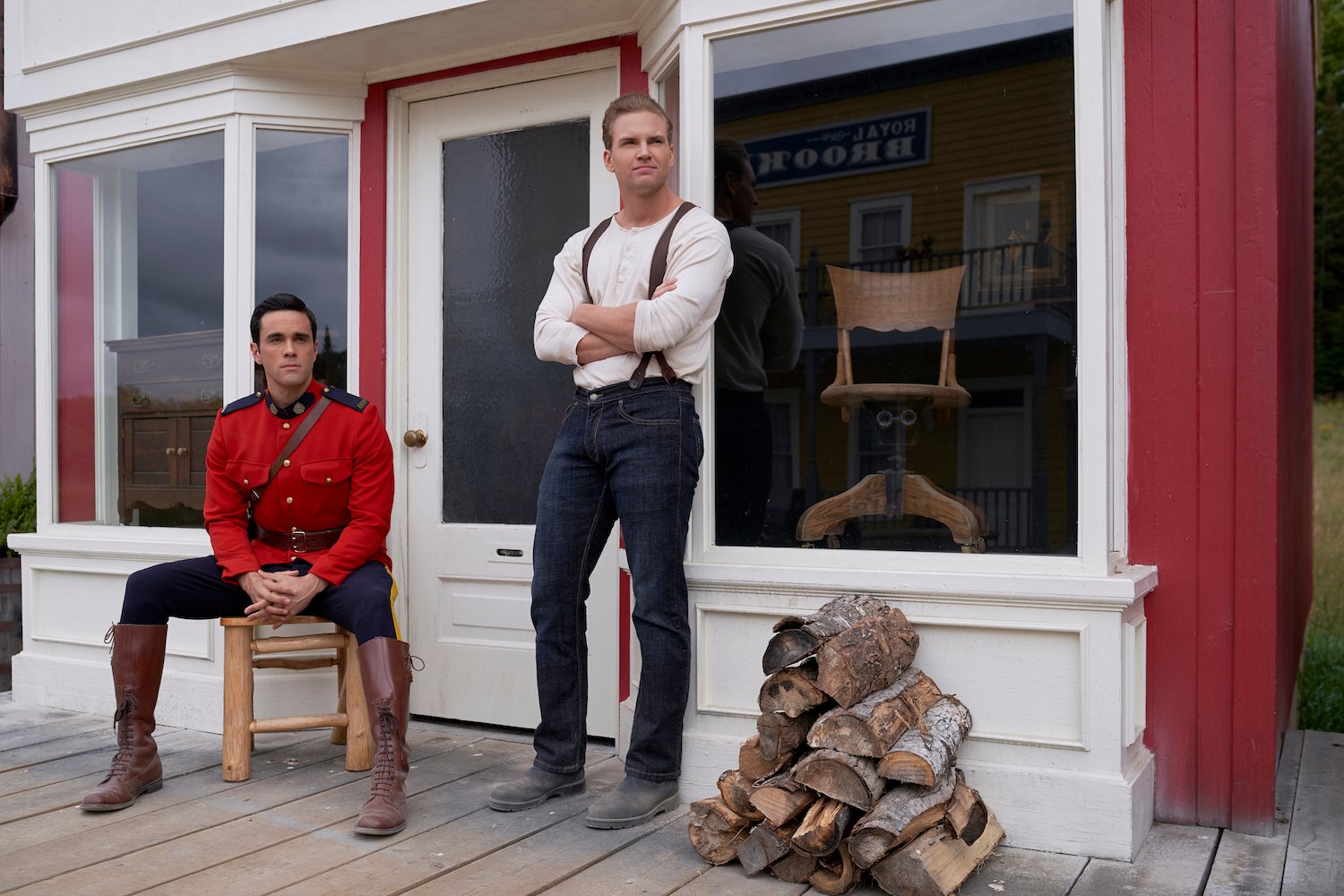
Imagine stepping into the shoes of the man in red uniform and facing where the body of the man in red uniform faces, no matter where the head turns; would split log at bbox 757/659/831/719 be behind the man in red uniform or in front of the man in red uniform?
in front

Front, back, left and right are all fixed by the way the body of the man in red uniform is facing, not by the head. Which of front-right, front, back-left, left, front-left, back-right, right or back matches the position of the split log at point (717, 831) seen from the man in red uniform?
front-left

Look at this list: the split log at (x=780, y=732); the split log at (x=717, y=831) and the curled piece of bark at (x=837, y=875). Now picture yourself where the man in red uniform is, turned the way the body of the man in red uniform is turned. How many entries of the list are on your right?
0

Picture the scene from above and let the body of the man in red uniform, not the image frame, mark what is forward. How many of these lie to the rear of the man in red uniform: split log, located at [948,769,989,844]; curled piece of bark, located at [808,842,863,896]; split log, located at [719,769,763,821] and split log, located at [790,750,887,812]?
0

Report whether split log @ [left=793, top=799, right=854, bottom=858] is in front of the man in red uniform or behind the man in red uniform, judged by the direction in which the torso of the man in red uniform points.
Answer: in front

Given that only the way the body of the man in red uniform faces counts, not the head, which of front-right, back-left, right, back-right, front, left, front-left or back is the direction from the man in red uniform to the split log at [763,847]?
front-left

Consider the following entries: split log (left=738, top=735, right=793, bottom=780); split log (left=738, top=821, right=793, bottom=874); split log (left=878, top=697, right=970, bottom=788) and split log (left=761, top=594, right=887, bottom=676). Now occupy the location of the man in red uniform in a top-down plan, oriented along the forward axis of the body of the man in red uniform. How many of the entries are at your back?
0

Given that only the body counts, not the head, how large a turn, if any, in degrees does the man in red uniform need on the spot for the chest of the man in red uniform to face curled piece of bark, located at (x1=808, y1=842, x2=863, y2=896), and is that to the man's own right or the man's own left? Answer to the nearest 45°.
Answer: approximately 45° to the man's own left

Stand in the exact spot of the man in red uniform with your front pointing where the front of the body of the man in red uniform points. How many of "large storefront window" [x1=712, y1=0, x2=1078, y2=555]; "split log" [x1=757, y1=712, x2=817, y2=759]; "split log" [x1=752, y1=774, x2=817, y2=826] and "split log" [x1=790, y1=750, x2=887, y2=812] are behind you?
0

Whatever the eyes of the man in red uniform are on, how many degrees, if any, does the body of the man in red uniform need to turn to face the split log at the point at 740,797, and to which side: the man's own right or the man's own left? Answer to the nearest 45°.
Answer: approximately 45° to the man's own left

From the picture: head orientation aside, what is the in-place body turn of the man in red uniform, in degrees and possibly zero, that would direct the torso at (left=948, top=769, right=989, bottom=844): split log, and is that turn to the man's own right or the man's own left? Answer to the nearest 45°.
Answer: approximately 45° to the man's own left

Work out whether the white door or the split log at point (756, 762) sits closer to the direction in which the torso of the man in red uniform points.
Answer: the split log

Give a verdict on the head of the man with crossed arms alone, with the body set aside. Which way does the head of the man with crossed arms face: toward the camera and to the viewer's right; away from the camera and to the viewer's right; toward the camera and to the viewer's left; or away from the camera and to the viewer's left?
toward the camera and to the viewer's right

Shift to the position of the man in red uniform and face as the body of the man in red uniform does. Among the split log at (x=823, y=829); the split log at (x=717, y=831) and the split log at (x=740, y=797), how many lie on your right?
0

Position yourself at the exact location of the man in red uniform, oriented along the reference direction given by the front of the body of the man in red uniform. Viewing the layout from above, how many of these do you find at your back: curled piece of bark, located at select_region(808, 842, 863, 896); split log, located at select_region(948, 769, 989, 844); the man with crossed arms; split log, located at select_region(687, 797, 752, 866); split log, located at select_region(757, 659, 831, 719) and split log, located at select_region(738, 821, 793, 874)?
0

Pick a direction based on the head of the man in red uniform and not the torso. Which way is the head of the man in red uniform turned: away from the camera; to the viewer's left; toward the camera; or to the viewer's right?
toward the camera

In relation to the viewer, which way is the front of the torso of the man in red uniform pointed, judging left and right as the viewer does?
facing the viewer

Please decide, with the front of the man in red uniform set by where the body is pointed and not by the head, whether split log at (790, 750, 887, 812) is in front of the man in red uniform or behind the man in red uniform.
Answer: in front
